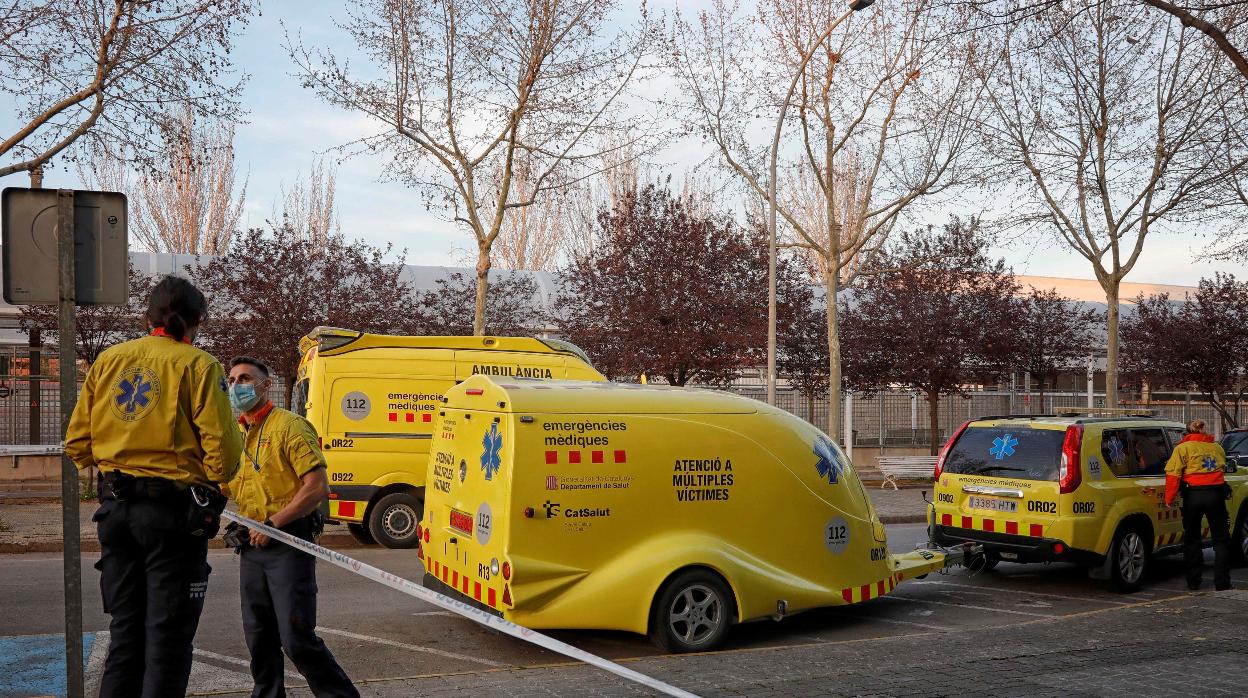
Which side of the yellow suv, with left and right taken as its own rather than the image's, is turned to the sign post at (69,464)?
back

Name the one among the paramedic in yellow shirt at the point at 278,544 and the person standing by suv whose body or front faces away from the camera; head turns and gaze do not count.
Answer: the person standing by suv

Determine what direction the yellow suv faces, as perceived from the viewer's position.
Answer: facing away from the viewer and to the right of the viewer

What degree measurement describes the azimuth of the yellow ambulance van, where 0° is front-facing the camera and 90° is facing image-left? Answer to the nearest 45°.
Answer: approximately 270°

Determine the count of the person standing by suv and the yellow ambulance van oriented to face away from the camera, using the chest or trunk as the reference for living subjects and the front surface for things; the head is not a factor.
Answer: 1

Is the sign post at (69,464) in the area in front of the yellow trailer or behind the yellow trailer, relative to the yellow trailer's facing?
behind

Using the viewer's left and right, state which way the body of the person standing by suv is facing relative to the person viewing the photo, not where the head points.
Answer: facing away from the viewer

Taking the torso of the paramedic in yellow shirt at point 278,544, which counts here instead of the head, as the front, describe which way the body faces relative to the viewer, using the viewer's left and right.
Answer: facing the viewer and to the left of the viewer

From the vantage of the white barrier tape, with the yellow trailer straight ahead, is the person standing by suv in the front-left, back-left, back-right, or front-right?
front-right

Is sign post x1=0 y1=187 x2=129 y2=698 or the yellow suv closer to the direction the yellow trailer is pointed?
the yellow suv

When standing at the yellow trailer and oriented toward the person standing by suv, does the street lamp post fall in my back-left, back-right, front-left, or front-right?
front-left
